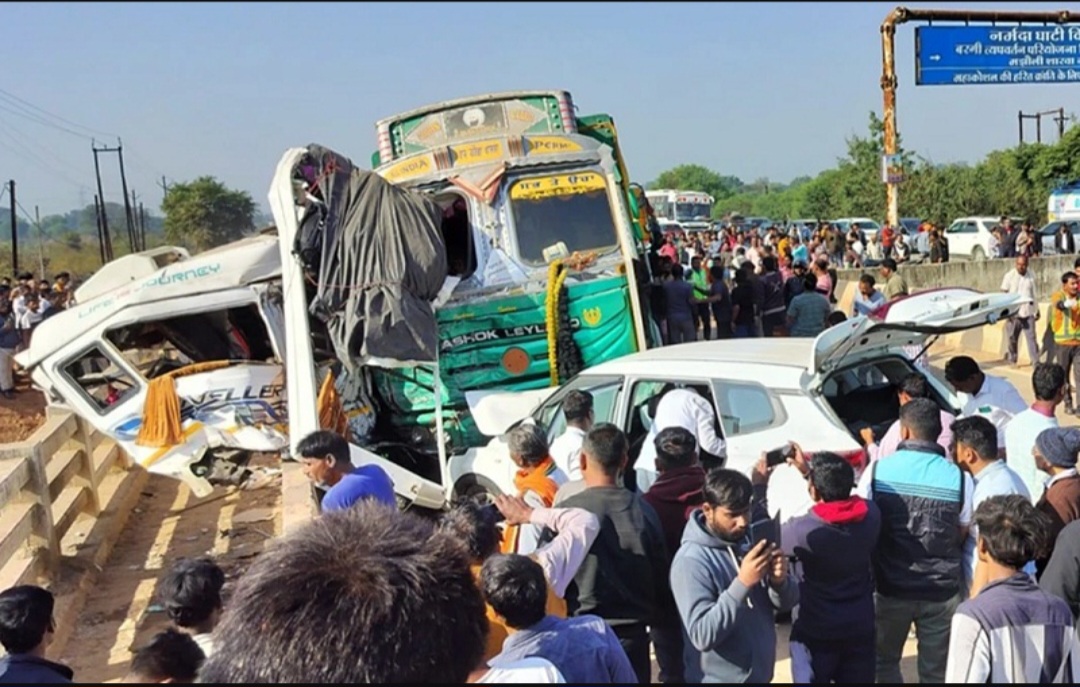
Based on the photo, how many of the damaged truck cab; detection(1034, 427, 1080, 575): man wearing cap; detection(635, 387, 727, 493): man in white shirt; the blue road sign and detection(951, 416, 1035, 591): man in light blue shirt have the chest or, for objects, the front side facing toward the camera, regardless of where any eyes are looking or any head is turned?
2

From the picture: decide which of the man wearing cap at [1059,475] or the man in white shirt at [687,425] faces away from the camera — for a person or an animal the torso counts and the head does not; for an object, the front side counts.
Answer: the man in white shirt

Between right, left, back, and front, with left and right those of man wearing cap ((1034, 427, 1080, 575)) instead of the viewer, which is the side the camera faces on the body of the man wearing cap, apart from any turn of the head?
left

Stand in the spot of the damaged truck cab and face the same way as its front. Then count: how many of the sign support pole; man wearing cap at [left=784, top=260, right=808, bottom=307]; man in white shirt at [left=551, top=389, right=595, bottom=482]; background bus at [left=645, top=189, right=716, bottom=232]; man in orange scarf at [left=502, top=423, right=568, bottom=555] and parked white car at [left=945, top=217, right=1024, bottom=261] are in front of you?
2

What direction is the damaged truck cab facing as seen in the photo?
toward the camera

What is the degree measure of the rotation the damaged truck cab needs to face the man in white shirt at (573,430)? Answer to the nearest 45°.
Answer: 0° — it already faces them

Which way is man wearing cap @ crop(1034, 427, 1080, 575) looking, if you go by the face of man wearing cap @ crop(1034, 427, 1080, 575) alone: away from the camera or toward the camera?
away from the camera

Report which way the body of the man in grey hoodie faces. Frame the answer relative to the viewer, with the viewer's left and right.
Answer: facing the viewer and to the right of the viewer

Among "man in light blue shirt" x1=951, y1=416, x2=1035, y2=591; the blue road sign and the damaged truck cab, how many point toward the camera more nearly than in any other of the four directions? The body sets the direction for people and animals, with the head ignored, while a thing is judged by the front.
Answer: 2

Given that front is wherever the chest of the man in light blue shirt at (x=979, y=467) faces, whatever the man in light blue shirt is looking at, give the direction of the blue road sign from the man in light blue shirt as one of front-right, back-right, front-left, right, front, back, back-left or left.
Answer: front-right

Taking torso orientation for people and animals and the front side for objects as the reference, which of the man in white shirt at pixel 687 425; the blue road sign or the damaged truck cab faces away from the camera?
the man in white shirt

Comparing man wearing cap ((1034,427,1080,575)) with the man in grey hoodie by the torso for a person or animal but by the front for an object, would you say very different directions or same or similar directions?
very different directions

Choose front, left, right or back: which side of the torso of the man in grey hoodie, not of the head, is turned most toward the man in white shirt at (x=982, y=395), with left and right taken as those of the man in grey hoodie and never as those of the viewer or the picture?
left

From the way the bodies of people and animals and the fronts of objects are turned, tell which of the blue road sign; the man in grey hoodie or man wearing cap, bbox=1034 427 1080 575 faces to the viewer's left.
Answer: the man wearing cap

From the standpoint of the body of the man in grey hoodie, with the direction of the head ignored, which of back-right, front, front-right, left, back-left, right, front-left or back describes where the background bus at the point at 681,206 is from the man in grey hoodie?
back-left

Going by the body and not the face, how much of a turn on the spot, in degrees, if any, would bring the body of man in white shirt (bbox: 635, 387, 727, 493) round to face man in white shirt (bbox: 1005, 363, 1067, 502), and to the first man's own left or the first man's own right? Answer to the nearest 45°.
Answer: approximately 90° to the first man's own right

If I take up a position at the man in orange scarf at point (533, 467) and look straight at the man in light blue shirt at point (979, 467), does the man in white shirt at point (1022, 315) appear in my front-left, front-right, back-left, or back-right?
front-left

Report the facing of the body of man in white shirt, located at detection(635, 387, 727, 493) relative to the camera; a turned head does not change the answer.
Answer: away from the camera
